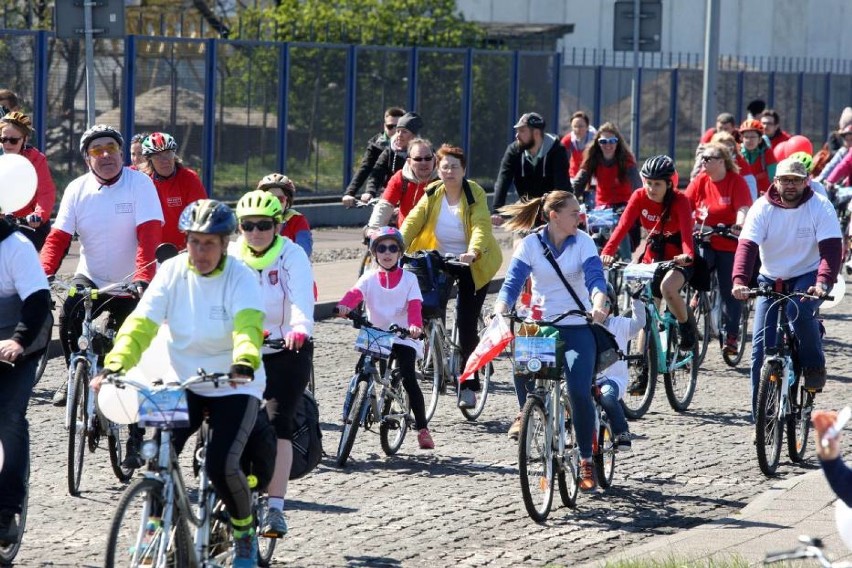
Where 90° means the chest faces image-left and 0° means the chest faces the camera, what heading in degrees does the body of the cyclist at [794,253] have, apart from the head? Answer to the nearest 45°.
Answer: approximately 0°

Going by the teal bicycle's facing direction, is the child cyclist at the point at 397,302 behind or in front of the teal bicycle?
in front

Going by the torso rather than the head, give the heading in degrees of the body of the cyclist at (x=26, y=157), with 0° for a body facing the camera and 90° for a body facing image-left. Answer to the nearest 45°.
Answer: approximately 45°

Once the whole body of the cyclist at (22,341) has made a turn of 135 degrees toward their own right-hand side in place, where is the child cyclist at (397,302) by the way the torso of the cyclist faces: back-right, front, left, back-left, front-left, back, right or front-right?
front-right

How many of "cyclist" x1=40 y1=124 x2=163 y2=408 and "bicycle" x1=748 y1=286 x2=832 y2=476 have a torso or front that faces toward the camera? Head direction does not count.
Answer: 2

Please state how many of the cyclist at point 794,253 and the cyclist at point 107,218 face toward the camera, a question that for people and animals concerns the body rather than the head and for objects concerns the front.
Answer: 2

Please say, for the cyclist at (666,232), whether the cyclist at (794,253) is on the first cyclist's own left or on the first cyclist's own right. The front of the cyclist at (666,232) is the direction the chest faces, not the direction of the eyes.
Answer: on the first cyclist's own left

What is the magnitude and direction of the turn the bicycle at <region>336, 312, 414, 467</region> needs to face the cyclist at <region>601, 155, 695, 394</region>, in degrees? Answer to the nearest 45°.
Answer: approximately 180°

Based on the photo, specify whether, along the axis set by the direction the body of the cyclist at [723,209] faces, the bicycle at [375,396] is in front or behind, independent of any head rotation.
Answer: in front

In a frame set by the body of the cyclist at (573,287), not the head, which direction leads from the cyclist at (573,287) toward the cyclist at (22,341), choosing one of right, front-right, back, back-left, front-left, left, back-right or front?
front-right
